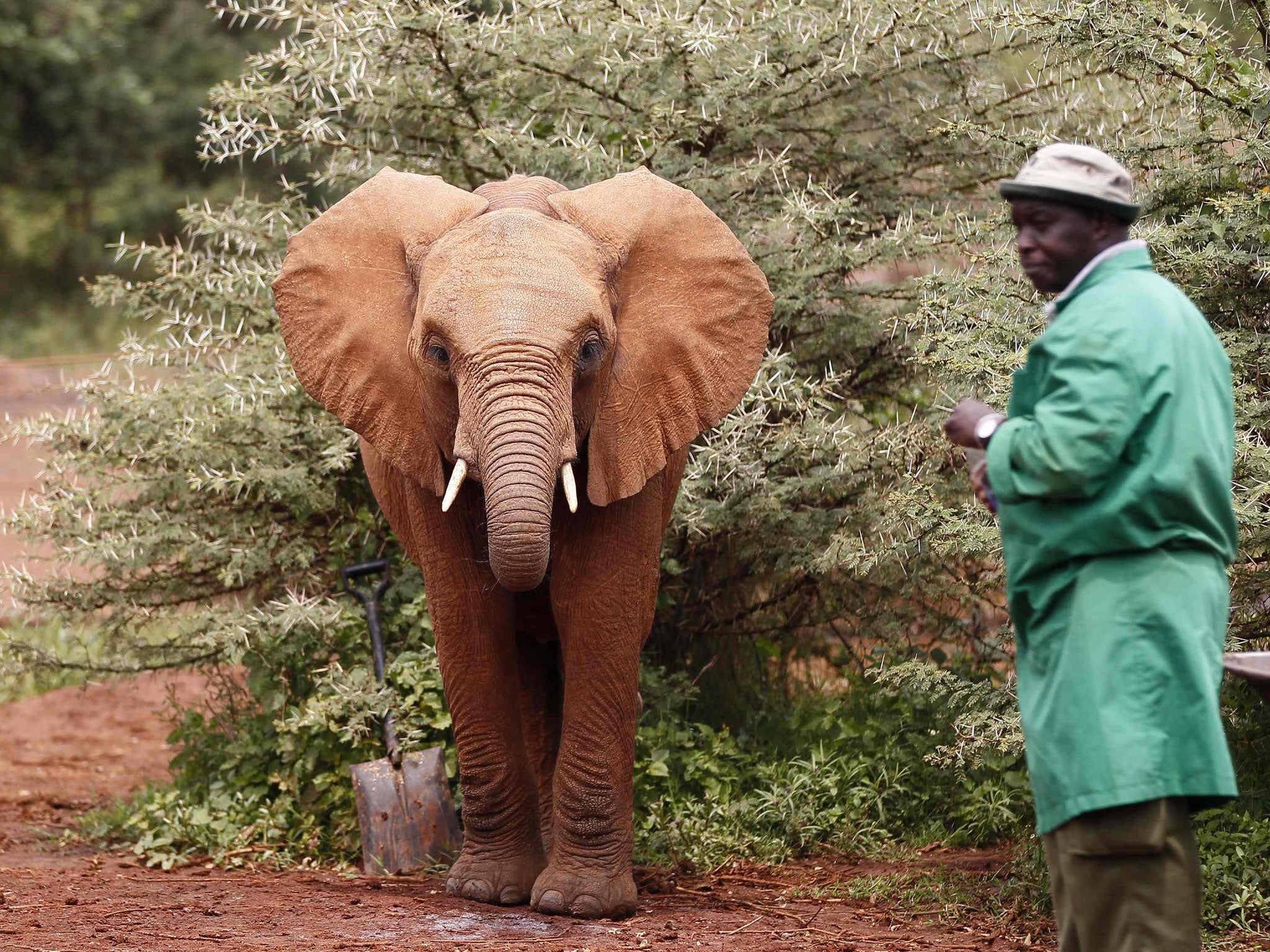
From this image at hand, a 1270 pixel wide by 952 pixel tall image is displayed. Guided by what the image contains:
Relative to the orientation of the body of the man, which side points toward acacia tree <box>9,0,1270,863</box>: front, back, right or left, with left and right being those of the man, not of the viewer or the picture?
right

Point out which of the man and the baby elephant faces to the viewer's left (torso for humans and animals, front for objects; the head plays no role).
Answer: the man

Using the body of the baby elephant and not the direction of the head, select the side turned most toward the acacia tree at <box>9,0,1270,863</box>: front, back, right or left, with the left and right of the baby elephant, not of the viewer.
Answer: back

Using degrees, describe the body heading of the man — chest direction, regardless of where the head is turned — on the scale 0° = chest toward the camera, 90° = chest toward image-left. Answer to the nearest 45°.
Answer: approximately 90°

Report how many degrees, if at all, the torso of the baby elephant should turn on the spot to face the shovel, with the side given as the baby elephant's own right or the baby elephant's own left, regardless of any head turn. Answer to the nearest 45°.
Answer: approximately 135° to the baby elephant's own right

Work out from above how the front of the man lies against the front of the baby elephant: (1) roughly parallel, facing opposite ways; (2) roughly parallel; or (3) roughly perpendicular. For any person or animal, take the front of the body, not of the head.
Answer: roughly perpendicular

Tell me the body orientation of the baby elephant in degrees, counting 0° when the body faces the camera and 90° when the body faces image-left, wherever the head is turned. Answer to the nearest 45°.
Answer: approximately 0°

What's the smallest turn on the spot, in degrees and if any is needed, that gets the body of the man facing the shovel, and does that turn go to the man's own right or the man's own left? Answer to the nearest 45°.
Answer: approximately 45° to the man's own right

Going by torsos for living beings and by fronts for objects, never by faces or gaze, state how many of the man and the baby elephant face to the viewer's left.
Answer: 1
